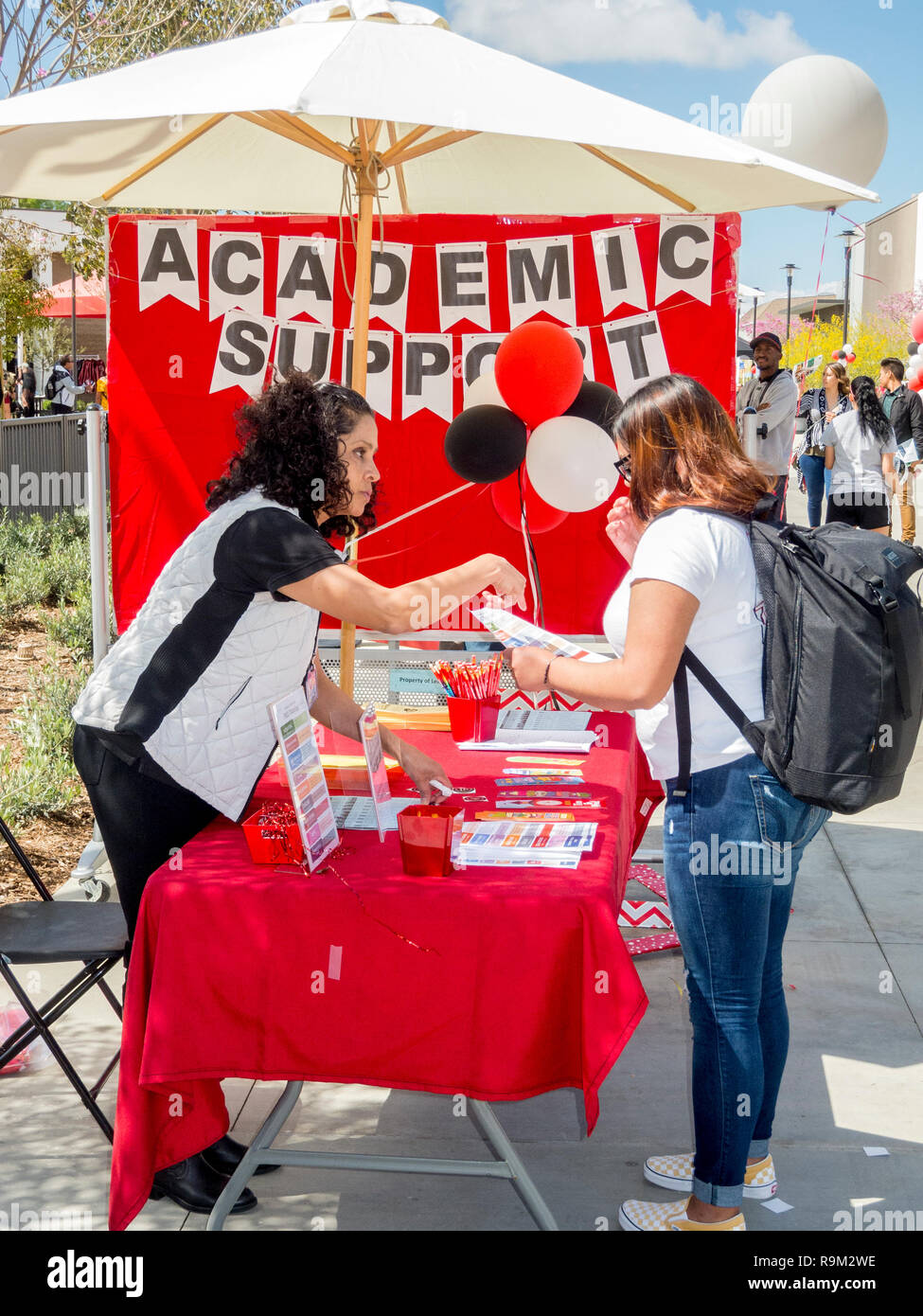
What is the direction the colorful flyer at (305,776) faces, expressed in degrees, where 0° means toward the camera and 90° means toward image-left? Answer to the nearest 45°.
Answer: approximately 315°

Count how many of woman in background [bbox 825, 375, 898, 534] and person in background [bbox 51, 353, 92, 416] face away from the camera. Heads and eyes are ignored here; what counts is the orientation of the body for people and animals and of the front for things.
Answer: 1

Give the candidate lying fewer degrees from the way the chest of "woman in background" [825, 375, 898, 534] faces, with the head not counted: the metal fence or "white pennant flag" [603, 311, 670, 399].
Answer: the metal fence

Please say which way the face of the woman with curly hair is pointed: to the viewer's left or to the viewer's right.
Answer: to the viewer's right

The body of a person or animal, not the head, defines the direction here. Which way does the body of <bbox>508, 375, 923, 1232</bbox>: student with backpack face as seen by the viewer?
to the viewer's left

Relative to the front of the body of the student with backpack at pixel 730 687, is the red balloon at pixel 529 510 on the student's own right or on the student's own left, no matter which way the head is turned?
on the student's own right

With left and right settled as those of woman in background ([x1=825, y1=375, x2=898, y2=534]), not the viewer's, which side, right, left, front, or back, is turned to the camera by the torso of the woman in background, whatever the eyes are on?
back

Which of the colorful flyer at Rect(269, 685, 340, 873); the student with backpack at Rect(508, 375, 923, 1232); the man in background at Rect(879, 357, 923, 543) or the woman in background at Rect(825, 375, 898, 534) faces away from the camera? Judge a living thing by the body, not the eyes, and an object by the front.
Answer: the woman in background

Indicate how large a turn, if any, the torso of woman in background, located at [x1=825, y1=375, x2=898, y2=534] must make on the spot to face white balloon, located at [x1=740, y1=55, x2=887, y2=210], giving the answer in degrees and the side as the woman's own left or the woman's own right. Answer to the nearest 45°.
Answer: approximately 180°
